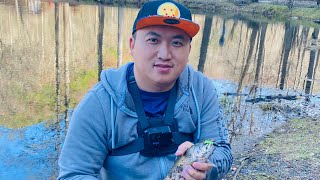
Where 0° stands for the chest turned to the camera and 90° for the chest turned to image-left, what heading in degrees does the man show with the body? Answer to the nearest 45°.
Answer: approximately 0°
